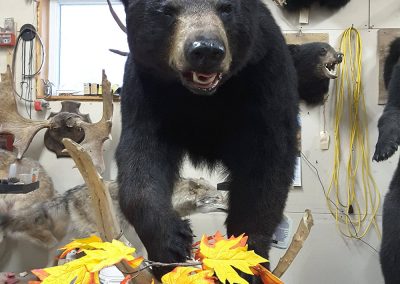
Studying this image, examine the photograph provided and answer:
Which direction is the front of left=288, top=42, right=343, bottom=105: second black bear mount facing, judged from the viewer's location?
facing to the right of the viewer

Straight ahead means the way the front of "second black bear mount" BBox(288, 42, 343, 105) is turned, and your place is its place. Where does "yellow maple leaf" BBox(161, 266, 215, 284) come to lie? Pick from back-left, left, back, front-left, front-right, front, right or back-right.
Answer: right

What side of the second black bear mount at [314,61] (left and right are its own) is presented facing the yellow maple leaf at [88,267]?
right

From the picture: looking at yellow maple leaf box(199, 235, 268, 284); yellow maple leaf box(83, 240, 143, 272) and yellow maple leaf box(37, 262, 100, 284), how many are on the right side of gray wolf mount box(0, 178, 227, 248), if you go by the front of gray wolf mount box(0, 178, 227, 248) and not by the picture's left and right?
3

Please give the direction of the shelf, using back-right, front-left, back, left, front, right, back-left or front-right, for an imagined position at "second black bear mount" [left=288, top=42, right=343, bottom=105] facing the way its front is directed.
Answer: back

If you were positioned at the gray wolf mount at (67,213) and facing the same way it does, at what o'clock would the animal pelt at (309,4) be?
The animal pelt is roughly at 12 o'clock from the gray wolf mount.

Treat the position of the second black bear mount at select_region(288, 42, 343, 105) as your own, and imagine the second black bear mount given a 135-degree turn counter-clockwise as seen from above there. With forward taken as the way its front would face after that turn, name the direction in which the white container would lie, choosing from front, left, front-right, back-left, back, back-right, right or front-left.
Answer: left

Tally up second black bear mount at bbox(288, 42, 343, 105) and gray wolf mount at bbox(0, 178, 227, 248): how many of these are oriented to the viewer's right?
2

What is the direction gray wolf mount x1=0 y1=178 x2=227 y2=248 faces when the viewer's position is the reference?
facing to the right of the viewer

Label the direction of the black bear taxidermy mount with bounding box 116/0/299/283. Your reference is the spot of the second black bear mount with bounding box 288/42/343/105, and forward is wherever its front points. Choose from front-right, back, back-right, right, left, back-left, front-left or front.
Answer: right

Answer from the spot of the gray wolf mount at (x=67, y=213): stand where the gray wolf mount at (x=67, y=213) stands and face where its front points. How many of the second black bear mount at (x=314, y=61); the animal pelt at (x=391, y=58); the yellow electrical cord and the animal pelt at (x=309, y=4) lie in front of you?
4
